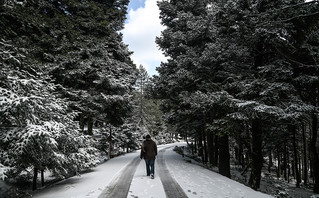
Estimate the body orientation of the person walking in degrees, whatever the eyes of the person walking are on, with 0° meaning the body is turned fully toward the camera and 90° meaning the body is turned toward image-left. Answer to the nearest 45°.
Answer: approximately 180°
